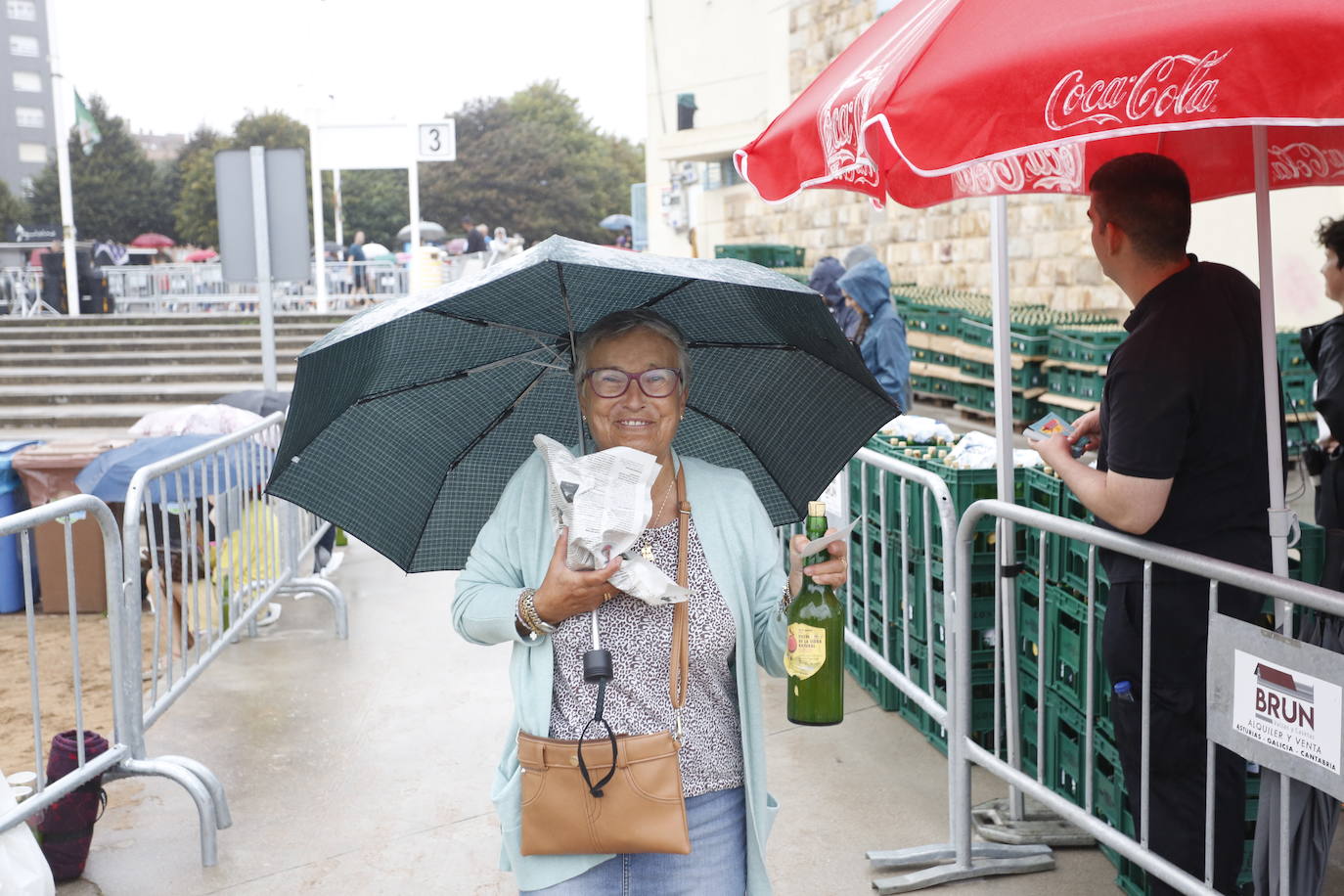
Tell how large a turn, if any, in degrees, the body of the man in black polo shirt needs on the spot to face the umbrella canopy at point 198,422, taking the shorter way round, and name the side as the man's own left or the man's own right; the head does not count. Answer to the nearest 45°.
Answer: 0° — they already face it

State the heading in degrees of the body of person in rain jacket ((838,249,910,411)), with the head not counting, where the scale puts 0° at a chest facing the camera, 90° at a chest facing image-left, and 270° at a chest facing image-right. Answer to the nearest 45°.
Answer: approximately 90°

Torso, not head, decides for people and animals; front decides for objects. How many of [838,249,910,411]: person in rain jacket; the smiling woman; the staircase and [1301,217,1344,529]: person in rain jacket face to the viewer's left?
2

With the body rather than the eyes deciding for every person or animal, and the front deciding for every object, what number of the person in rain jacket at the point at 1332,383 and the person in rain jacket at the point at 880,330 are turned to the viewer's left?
2

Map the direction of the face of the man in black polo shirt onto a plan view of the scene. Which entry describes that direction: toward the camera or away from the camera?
away from the camera

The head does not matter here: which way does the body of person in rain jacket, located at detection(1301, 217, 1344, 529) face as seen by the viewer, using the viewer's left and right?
facing to the left of the viewer

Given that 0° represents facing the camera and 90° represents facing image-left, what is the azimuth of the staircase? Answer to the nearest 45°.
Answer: approximately 0°

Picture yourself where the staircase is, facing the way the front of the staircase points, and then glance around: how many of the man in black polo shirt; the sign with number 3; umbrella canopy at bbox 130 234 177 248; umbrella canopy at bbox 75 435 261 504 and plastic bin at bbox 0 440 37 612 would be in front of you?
3

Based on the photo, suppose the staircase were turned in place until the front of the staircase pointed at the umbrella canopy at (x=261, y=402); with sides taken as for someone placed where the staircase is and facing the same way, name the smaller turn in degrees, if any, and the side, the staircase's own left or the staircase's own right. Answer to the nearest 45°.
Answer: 0° — it already faces it

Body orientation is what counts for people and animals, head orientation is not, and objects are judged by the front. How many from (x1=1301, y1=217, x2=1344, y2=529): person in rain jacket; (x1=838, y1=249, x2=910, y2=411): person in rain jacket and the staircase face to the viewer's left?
2
